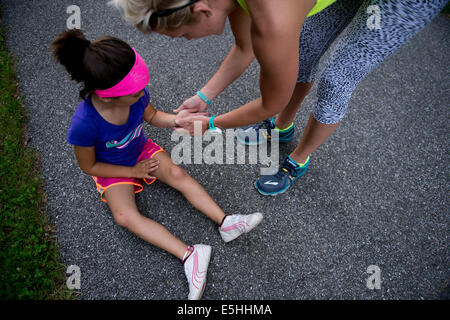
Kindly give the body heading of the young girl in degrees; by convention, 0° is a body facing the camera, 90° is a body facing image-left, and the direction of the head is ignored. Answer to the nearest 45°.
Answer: approximately 315°

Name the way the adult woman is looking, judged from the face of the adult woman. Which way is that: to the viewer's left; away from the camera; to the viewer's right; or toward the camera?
to the viewer's left
